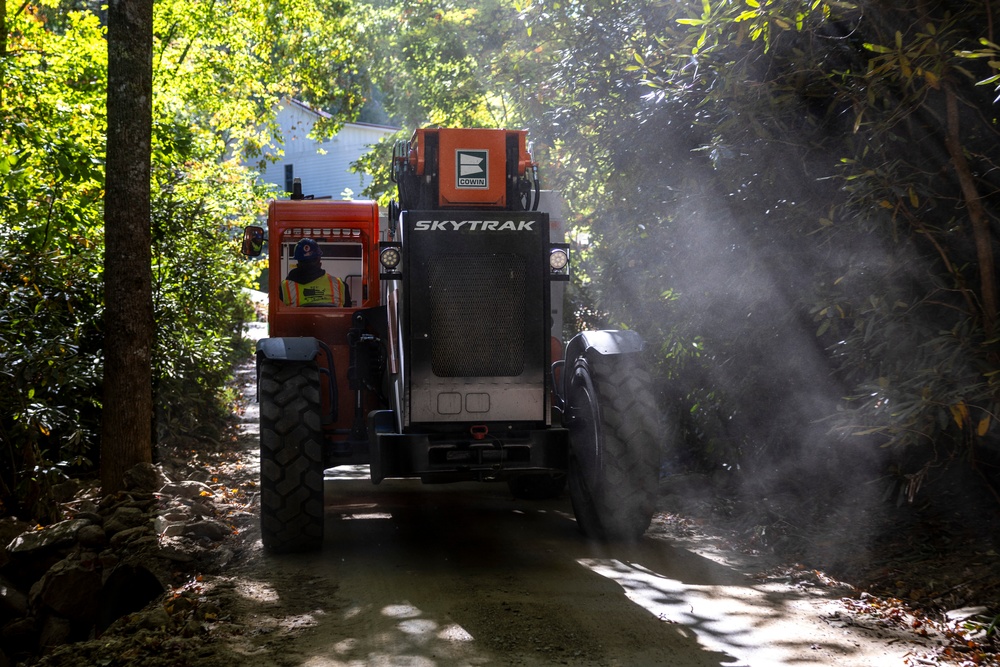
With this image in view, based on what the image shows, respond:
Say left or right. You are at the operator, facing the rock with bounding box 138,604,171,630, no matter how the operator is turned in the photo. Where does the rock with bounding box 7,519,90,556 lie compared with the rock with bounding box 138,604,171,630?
right

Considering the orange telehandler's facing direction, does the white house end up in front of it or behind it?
in front

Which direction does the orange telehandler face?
away from the camera

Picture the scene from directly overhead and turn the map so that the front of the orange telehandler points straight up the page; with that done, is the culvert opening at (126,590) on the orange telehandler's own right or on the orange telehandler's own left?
on the orange telehandler's own left

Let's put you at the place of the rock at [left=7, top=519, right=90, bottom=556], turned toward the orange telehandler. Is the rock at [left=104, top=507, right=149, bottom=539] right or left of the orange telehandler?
left

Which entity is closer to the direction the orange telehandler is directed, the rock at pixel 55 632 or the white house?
the white house

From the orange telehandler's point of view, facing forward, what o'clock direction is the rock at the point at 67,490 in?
The rock is roughly at 10 o'clock from the orange telehandler.

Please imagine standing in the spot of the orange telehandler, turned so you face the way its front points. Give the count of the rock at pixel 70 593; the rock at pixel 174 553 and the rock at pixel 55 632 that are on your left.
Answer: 3

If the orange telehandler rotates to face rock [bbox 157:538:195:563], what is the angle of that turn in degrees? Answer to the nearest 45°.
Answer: approximately 90° to its left

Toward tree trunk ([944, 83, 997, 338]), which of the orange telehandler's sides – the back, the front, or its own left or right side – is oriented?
right

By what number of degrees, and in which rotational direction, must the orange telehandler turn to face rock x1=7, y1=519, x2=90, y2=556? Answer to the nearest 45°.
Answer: approximately 90° to its left

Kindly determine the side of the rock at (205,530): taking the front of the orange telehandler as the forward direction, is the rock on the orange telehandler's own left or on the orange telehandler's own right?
on the orange telehandler's own left
